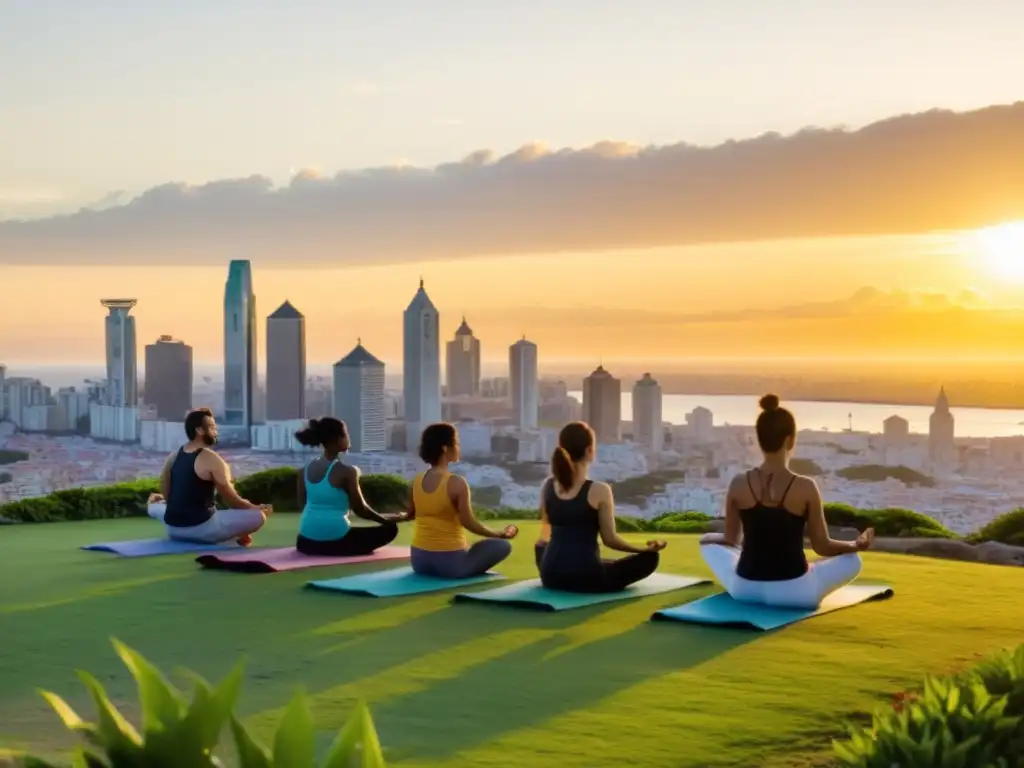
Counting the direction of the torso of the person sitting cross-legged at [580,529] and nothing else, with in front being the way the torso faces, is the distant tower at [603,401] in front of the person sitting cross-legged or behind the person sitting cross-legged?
in front

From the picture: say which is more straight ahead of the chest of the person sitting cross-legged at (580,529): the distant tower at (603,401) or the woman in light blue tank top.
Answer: the distant tower

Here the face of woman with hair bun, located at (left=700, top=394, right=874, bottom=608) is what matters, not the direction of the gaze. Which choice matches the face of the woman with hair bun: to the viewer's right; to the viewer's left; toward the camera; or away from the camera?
away from the camera

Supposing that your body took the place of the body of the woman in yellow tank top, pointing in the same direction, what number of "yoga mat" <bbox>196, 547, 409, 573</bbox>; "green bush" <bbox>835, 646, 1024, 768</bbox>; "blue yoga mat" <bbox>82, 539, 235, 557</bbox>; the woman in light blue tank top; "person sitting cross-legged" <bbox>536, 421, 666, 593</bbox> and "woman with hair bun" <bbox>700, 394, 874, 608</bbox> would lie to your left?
3

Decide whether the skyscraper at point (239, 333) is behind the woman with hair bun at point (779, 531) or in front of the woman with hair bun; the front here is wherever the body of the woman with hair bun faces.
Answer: in front

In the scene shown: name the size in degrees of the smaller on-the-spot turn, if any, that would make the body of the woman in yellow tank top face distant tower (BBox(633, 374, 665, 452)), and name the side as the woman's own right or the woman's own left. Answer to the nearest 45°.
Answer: approximately 45° to the woman's own left

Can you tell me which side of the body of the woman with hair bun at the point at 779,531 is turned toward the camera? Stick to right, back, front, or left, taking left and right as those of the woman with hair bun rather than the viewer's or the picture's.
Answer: back

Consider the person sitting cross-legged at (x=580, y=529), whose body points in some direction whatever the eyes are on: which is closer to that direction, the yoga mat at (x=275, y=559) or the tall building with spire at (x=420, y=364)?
the tall building with spire

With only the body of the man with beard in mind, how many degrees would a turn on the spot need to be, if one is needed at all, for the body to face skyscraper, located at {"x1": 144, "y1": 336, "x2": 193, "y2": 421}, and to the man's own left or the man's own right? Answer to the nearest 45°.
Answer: approximately 45° to the man's own left

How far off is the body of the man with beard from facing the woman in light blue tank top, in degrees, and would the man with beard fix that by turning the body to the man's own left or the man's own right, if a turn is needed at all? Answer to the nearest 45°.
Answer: approximately 90° to the man's own right

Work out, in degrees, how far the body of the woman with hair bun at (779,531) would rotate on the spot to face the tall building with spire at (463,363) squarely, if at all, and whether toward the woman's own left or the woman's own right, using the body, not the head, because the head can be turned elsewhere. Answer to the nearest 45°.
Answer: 0° — they already face it

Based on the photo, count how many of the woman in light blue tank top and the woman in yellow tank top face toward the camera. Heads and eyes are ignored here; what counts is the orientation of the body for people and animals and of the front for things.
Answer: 0

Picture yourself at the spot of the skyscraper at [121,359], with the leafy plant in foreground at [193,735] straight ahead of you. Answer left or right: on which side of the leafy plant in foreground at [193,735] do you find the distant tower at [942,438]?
left

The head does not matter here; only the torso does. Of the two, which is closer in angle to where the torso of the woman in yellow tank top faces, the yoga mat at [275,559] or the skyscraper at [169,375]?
the skyscraper
